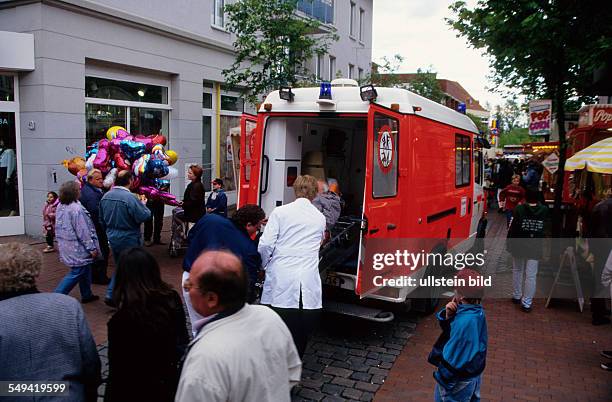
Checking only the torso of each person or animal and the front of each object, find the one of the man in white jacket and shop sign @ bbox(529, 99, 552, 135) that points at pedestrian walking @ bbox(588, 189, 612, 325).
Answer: the shop sign

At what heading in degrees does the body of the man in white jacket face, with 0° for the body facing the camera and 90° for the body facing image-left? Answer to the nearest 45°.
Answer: approximately 135°

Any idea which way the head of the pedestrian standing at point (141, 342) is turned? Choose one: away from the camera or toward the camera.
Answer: away from the camera

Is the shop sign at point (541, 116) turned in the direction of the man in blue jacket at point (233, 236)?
yes

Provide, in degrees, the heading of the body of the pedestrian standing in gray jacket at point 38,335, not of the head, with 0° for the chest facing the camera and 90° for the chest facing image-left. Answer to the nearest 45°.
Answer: approximately 180°

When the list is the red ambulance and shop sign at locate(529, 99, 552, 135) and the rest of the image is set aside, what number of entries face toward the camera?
1

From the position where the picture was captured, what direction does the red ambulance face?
facing away from the viewer and to the right of the viewer

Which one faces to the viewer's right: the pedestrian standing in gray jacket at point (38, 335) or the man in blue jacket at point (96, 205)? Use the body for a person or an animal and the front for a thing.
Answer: the man in blue jacket

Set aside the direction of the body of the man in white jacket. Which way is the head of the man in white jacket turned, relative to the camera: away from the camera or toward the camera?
away from the camera

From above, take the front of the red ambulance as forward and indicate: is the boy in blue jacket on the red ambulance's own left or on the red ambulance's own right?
on the red ambulance's own right

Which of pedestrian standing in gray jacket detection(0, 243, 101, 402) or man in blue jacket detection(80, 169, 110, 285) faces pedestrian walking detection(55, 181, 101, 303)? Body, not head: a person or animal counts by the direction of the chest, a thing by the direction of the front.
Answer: pedestrian standing in gray jacket detection(0, 243, 101, 402)

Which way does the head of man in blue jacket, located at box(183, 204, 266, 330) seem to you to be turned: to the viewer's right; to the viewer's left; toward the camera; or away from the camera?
to the viewer's right

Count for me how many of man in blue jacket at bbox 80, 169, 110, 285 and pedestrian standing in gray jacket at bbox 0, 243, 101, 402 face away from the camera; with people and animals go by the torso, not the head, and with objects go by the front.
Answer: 1

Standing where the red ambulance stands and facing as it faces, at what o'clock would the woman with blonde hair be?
The woman with blonde hair is roughly at 5 o'clock from the red ambulance.
